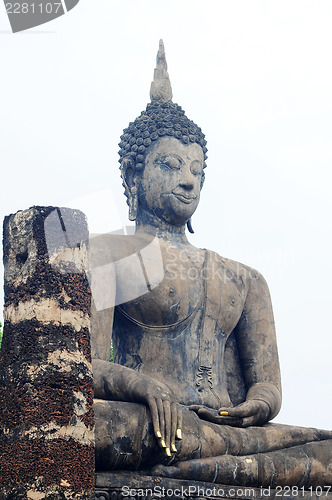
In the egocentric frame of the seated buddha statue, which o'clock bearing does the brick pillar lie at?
The brick pillar is roughly at 2 o'clock from the seated buddha statue.

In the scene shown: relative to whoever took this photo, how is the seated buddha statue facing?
facing the viewer and to the right of the viewer
